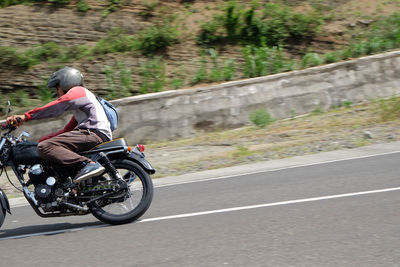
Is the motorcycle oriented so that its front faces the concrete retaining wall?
no

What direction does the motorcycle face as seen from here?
to the viewer's left

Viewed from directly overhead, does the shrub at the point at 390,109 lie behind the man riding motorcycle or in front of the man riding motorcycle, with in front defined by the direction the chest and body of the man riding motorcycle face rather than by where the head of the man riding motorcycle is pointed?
behind

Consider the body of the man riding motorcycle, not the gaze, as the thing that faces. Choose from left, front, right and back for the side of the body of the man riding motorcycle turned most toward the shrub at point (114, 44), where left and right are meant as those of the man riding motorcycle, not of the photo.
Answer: right

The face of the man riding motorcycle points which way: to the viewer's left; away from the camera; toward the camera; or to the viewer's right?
to the viewer's left

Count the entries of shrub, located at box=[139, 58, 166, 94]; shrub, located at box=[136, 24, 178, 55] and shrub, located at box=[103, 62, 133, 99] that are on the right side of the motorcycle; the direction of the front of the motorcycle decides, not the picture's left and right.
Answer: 3

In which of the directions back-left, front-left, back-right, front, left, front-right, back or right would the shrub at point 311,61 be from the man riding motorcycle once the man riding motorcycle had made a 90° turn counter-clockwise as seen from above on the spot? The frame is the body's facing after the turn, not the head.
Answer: back-left

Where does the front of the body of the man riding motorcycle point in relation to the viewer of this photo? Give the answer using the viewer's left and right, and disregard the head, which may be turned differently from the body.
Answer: facing to the left of the viewer

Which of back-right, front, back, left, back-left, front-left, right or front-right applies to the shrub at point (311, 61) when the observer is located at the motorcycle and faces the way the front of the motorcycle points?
back-right

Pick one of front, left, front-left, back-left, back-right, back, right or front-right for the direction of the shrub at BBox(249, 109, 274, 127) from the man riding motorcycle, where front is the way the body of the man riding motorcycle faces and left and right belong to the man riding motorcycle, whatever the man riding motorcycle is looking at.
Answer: back-right

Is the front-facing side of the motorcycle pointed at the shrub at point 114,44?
no

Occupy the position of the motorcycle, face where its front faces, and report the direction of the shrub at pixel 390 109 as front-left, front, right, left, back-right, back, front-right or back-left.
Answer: back-right

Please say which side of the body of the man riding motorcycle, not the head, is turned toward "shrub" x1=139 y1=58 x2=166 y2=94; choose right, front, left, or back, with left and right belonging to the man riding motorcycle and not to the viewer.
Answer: right

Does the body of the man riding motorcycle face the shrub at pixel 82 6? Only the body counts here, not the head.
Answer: no

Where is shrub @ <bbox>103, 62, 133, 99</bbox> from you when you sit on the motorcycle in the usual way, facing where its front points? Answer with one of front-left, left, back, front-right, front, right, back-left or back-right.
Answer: right
